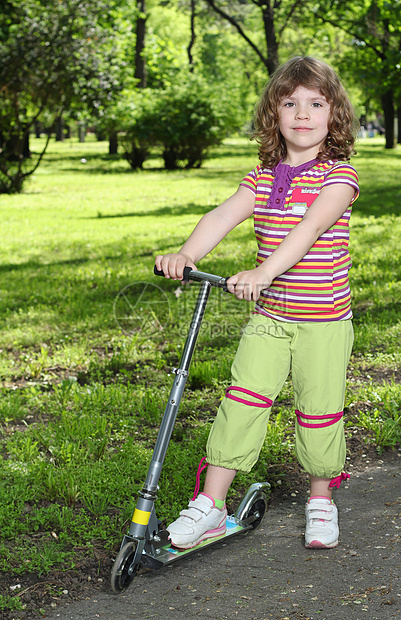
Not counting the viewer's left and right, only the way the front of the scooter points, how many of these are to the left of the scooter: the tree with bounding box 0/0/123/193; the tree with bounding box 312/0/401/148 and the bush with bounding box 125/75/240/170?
0

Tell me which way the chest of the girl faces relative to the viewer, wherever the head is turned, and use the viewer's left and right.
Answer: facing the viewer and to the left of the viewer

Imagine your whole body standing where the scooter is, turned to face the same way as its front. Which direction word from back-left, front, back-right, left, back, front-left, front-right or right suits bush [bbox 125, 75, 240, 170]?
back-right

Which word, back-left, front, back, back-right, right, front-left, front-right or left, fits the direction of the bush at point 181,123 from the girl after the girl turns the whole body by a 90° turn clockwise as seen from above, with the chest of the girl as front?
front-right

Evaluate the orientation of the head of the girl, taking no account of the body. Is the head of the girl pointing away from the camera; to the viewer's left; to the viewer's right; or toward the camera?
toward the camera

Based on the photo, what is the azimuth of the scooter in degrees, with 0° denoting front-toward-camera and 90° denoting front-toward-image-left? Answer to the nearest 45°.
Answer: approximately 45°

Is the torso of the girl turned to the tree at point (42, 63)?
no

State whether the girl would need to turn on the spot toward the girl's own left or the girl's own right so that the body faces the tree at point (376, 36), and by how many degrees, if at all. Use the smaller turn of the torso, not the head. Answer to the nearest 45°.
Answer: approximately 135° to the girl's own right

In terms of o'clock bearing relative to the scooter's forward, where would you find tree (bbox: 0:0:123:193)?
The tree is roughly at 4 o'clock from the scooter.

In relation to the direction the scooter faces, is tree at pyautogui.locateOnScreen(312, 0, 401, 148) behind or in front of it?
behind
